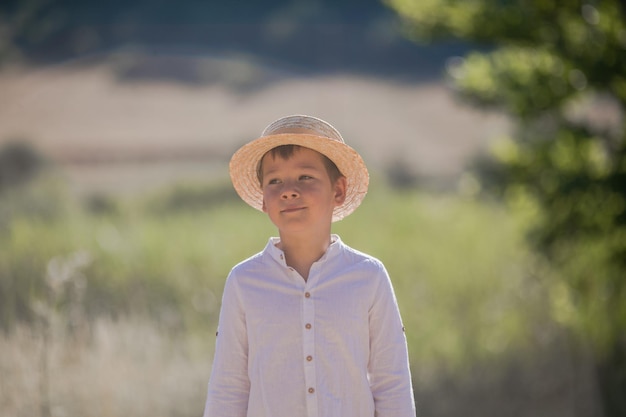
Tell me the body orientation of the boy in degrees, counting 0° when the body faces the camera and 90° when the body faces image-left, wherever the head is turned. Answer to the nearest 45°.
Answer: approximately 0°
